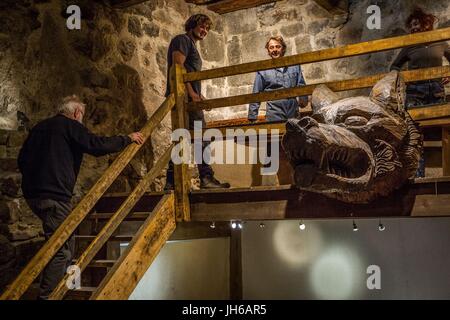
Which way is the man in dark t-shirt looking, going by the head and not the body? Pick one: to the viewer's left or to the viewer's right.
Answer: to the viewer's right

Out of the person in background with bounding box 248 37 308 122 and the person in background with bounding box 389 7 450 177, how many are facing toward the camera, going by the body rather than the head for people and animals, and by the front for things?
2

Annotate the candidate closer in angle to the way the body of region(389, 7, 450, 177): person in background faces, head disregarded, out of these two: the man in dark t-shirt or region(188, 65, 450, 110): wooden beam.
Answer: the wooden beam

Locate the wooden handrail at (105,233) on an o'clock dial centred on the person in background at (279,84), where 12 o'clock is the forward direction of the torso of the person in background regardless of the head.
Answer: The wooden handrail is roughly at 1 o'clock from the person in background.

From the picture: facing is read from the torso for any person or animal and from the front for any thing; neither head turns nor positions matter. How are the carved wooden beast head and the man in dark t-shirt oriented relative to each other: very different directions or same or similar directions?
very different directions

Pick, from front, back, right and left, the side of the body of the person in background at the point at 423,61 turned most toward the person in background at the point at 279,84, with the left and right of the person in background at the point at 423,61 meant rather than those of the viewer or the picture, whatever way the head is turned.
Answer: right

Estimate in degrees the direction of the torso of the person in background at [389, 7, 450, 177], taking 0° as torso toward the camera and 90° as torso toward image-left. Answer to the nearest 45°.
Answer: approximately 0°
